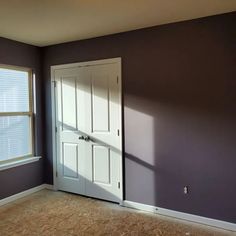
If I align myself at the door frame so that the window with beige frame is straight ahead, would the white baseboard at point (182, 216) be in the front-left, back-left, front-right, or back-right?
back-left

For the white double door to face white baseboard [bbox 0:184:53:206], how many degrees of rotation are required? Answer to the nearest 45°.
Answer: approximately 45° to its right

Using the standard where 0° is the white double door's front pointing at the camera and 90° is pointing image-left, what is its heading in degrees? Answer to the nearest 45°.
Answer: approximately 45°

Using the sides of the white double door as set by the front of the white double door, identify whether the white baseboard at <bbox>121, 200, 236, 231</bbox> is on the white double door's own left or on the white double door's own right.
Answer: on the white double door's own left
